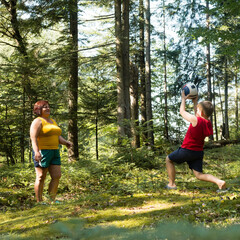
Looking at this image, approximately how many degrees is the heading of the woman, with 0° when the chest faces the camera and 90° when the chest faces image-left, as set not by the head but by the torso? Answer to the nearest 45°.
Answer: approximately 315°

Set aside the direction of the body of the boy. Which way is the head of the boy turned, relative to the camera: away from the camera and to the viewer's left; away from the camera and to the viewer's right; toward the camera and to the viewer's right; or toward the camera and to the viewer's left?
away from the camera and to the viewer's left

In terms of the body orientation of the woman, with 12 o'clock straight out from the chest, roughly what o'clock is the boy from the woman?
The boy is roughly at 11 o'clock from the woman.
